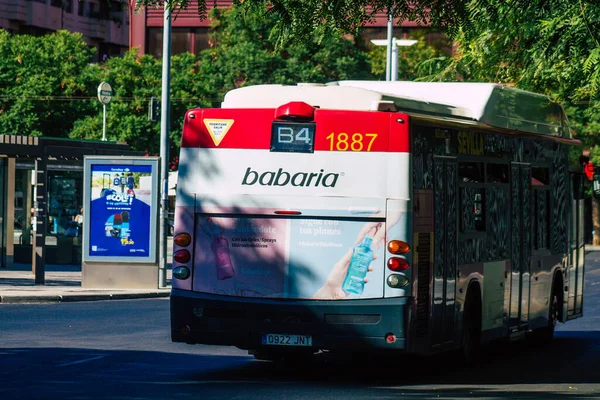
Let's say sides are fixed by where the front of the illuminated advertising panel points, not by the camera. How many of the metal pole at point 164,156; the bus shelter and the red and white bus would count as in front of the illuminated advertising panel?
1

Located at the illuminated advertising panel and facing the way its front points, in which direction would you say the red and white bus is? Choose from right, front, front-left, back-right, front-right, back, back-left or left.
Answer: front

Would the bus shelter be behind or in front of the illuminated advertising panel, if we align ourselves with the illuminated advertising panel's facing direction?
behind

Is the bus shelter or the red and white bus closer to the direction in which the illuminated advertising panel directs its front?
the red and white bus

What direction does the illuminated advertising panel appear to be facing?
toward the camera

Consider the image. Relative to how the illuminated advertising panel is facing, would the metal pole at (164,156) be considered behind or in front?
behind
